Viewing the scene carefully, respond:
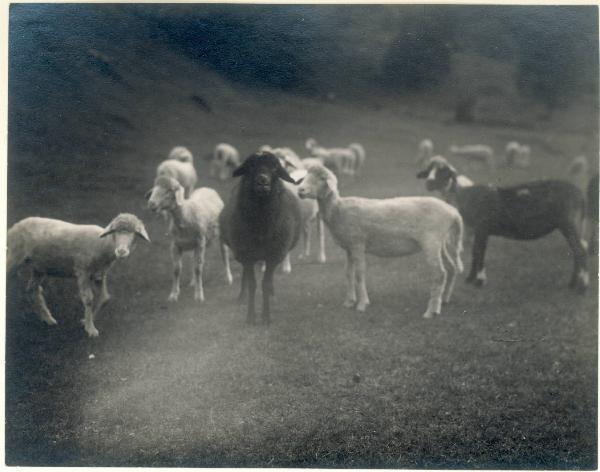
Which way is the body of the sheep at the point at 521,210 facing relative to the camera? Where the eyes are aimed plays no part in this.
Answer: to the viewer's left

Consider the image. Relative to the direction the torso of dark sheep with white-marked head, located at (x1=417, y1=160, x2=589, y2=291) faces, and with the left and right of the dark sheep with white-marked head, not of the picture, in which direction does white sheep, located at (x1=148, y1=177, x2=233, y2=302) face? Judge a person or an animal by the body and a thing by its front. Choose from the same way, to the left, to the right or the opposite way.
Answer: to the left

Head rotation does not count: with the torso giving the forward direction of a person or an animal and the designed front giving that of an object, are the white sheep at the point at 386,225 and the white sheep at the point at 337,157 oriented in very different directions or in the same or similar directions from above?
same or similar directions

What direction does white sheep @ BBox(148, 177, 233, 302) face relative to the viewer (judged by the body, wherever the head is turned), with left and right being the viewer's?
facing the viewer and to the left of the viewer

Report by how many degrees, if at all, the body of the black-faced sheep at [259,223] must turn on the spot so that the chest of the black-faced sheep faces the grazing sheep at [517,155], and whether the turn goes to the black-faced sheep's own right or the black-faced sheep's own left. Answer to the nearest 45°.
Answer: approximately 135° to the black-faced sheep's own left

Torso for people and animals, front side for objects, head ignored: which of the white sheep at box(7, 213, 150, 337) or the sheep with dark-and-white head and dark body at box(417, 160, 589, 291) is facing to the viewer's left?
the sheep with dark-and-white head and dark body

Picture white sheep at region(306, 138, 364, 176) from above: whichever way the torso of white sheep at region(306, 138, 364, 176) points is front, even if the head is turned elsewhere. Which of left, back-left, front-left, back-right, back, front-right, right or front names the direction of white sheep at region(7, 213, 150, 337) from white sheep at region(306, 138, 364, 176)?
front-left

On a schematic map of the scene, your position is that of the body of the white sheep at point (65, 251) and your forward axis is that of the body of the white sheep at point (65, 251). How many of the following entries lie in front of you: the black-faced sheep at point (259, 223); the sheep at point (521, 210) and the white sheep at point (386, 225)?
3

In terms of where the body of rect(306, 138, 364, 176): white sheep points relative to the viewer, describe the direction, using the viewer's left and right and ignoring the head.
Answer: facing to the left of the viewer

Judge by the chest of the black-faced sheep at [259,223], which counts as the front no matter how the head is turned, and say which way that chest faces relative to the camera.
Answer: toward the camera

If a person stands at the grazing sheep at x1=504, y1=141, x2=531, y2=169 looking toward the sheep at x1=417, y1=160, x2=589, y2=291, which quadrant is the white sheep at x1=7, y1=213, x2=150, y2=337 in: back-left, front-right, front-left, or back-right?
front-right

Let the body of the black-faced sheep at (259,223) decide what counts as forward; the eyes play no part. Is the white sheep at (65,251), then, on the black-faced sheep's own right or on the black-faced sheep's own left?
on the black-faced sheep's own right

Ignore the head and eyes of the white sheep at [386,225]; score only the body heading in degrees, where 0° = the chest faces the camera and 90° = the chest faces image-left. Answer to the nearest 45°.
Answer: approximately 90°

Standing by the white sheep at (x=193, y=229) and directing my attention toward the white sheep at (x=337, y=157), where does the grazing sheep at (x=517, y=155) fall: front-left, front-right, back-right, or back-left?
front-right

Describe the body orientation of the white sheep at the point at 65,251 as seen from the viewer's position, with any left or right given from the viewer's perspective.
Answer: facing to the right of the viewer
